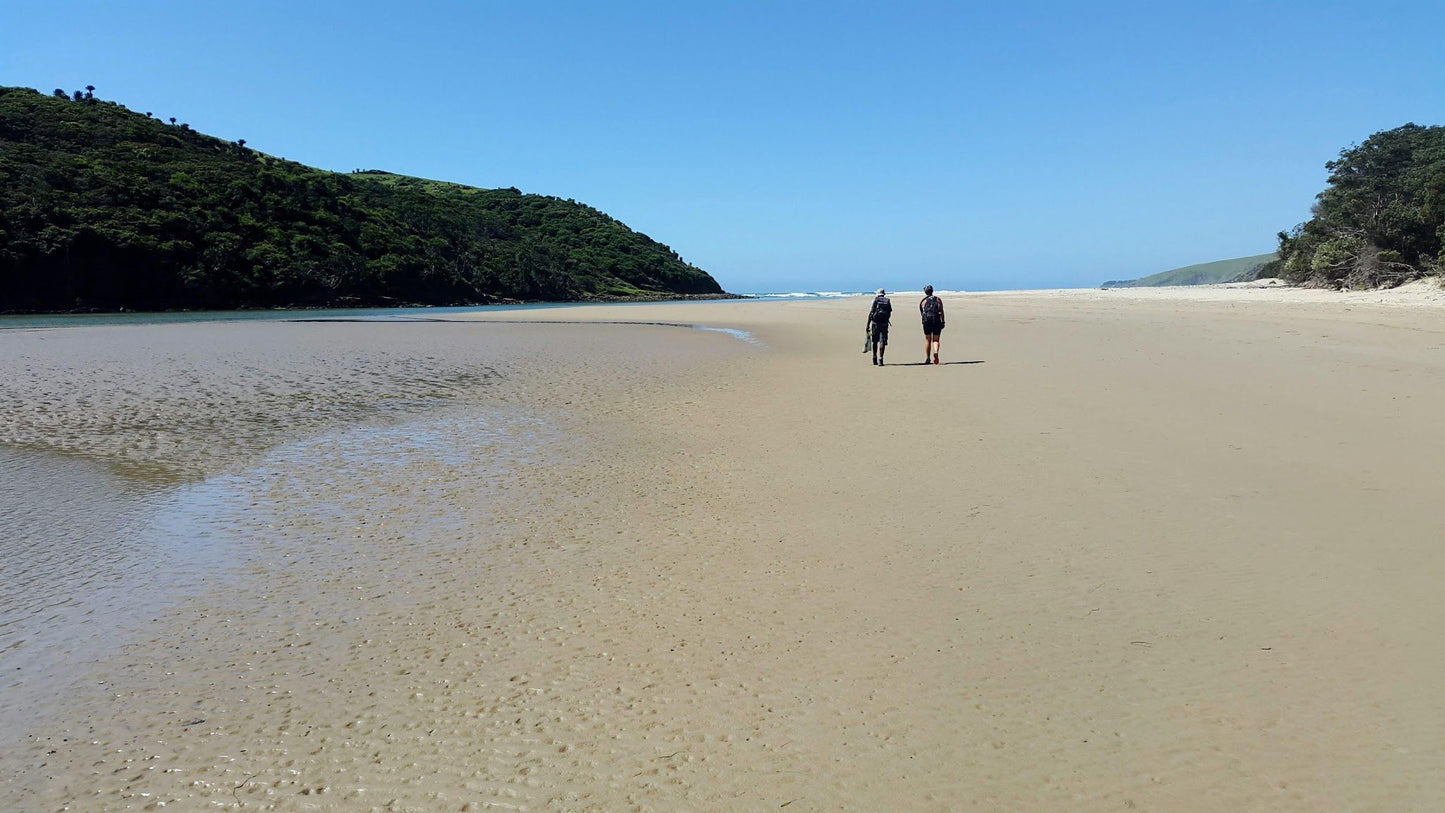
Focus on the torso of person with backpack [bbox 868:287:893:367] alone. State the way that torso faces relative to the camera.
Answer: away from the camera

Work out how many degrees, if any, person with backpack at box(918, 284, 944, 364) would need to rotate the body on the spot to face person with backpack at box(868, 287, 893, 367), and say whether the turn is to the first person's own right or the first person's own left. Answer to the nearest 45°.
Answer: approximately 90° to the first person's own left

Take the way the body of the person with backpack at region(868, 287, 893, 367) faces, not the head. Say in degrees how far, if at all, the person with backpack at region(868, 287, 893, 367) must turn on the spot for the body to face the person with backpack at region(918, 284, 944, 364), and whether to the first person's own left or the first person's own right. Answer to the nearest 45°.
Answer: approximately 90° to the first person's own right

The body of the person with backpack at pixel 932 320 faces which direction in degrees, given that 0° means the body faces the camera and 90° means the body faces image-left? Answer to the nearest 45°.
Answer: approximately 180°

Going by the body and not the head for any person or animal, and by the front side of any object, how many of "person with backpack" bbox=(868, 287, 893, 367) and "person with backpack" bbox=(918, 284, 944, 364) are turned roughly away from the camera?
2
